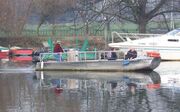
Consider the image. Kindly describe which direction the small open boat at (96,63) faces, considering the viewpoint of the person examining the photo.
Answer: facing to the right of the viewer

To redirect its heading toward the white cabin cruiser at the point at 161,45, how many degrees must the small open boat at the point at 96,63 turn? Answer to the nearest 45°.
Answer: approximately 45° to its left
